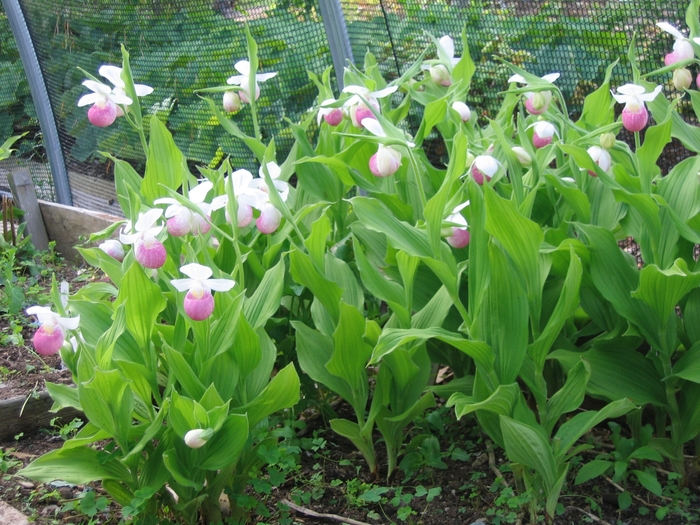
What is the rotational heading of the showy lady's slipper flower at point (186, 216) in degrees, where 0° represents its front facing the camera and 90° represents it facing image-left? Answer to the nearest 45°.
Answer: approximately 45°

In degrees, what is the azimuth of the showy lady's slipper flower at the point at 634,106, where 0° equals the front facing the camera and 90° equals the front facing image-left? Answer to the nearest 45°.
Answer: approximately 0°

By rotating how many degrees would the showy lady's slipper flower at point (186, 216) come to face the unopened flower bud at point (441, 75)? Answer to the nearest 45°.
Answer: approximately 180°

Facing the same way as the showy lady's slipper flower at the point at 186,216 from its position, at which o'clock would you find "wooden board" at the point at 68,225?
The wooden board is roughly at 4 o'clock from the showy lady's slipper flower.

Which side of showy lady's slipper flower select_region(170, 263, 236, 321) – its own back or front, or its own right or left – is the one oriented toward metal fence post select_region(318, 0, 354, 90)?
back

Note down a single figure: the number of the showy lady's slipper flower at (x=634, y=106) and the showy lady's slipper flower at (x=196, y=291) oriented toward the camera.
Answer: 2

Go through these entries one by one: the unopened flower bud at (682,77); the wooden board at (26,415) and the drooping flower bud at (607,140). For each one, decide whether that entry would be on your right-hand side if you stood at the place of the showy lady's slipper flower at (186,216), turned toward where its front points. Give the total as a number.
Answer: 1

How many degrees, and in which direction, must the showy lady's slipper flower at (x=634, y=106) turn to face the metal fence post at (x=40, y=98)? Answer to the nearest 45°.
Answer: approximately 135° to its right
